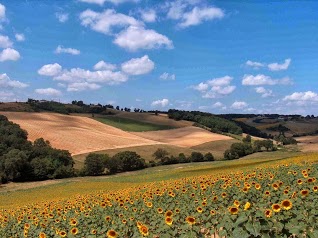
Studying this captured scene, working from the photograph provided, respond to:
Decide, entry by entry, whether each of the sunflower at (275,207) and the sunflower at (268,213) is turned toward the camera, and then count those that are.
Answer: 2

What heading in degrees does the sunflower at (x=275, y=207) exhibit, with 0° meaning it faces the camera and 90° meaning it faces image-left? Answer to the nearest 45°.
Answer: approximately 0°

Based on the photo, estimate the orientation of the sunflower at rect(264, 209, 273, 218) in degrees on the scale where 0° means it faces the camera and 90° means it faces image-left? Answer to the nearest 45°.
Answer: approximately 0°
